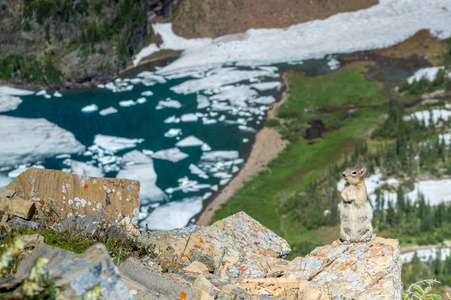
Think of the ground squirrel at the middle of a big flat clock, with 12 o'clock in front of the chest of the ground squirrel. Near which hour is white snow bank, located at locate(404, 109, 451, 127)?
The white snow bank is roughly at 5 o'clock from the ground squirrel.

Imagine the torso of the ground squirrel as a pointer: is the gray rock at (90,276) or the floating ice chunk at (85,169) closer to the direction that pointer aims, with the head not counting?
the gray rock

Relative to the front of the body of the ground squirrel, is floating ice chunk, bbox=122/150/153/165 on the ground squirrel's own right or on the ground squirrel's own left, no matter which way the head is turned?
on the ground squirrel's own right

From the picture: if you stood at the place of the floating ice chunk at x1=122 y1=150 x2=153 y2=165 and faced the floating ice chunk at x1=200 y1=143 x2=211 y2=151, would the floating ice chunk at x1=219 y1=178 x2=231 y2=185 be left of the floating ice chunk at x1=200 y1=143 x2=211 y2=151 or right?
right

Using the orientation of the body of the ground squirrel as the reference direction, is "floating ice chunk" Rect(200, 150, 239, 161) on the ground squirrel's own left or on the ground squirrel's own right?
on the ground squirrel's own right

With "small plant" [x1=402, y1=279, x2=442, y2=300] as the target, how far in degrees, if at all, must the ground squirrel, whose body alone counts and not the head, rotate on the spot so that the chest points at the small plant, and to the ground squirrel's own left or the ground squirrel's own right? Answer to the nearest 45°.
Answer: approximately 45° to the ground squirrel's own left

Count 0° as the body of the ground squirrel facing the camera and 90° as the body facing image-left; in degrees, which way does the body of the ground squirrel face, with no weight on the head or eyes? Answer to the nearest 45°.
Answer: approximately 45°
